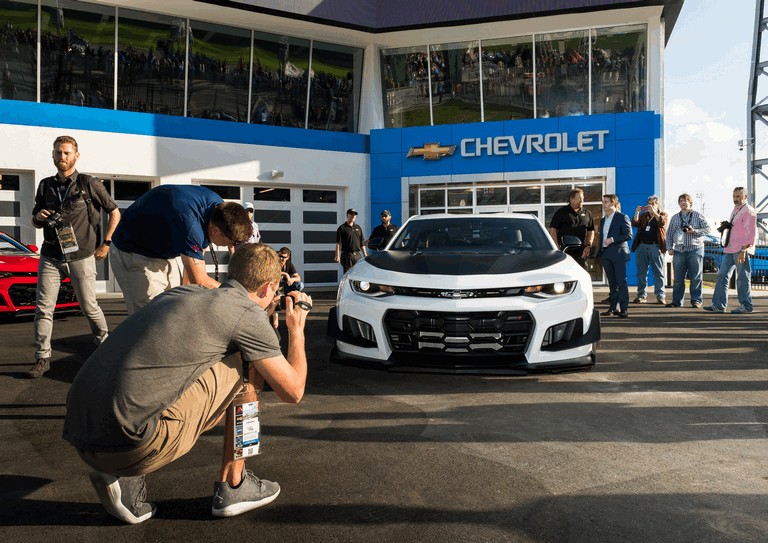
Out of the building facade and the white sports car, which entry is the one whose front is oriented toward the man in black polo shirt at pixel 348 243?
the building facade

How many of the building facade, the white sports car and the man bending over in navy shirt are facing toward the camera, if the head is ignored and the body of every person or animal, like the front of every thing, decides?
2

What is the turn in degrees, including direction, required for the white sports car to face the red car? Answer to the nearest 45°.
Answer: approximately 135° to its right

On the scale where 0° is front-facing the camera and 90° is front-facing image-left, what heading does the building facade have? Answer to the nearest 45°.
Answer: approximately 0°

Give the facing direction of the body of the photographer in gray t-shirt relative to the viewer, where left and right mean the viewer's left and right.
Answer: facing away from the viewer and to the right of the viewer

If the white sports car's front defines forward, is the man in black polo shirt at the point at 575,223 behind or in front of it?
behind

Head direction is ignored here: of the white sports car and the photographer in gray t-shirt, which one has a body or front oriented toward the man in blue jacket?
the photographer in gray t-shirt

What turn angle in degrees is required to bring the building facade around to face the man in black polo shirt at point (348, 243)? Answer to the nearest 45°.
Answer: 0° — it already faces them

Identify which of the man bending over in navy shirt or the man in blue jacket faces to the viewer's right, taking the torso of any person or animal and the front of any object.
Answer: the man bending over in navy shirt

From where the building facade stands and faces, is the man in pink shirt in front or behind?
in front

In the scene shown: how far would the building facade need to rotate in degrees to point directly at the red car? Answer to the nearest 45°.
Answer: approximately 45° to its right

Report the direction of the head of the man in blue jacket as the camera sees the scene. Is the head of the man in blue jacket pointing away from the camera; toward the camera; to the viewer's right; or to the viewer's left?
to the viewer's left

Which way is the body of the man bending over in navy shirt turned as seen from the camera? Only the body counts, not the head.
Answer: to the viewer's right

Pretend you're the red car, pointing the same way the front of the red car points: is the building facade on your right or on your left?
on your left

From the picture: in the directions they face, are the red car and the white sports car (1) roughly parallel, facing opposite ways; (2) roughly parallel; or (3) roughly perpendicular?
roughly perpendicular

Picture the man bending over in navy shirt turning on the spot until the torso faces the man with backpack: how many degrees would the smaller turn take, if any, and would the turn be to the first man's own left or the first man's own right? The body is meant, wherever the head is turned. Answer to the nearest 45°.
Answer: approximately 135° to the first man's own left

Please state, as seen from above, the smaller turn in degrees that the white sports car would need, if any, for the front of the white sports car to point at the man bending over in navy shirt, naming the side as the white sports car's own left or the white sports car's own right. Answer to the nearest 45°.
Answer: approximately 45° to the white sports car's own right

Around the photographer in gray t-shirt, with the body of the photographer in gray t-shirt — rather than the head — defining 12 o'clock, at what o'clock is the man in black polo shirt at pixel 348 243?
The man in black polo shirt is roughly at 11 o'clock from the photographer in gray t-shirt.

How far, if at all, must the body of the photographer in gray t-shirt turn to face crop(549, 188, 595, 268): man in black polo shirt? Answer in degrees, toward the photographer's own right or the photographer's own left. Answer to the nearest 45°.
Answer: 0° — they already face them
